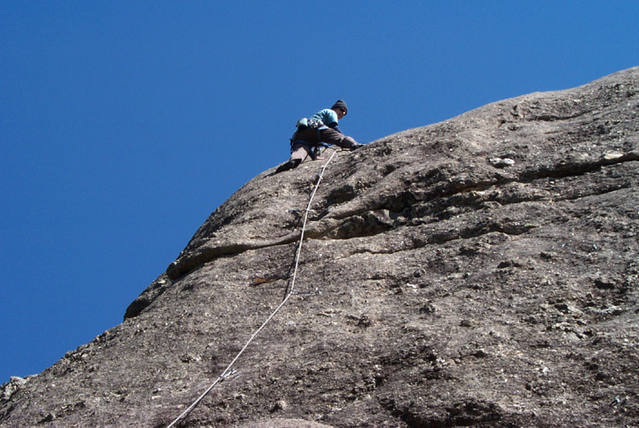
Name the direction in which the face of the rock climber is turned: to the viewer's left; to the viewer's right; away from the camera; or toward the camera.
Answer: to the viewer's right

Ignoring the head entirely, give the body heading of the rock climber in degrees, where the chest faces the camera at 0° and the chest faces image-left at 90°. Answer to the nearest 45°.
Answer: approximately 270°
